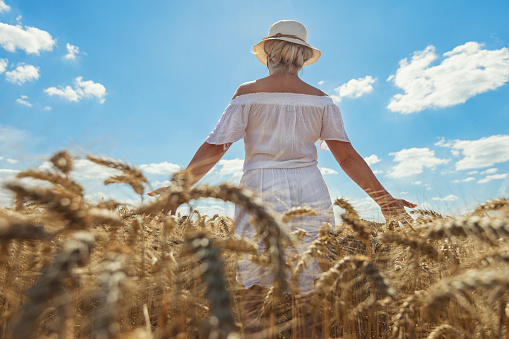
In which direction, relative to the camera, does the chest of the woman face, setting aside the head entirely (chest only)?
away from the camera

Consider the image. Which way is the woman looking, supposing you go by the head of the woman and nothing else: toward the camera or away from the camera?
away from the camera
